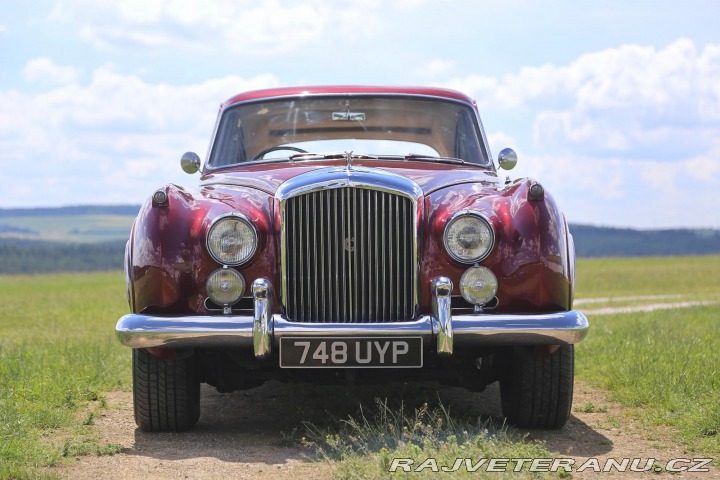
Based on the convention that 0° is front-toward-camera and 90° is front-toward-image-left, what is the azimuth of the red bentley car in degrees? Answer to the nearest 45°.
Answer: approximately 0°
